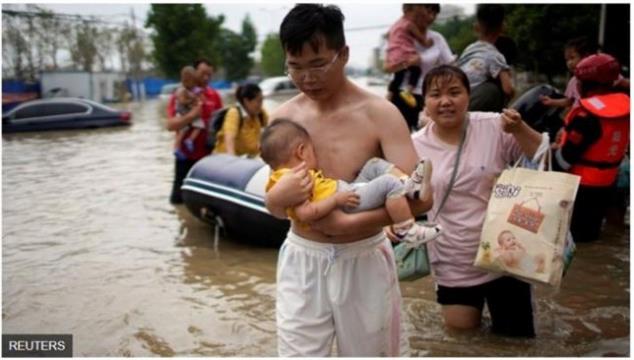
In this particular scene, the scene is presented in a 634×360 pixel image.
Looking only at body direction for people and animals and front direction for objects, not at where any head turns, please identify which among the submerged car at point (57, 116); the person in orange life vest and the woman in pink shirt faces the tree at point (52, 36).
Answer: the person in orange life vest

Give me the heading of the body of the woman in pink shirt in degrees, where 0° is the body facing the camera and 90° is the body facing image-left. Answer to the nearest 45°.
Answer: approximately 0°

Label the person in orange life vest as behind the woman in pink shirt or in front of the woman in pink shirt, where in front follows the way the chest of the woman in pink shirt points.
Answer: behind

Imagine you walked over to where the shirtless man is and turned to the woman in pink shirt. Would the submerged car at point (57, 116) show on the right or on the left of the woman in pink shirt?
left

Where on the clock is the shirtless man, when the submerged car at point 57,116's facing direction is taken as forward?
The shirtless man is roughly at 9 o'clock from the submerged car.

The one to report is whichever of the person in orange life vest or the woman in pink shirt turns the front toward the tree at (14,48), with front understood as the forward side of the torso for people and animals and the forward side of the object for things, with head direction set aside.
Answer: the person in orange life vest

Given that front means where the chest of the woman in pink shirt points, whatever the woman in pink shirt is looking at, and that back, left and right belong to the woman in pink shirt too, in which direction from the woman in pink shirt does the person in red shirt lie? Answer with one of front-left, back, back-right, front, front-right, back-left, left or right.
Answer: back-right

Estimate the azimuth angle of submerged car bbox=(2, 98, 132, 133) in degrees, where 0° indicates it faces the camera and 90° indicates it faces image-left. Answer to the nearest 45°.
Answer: approximately 90°

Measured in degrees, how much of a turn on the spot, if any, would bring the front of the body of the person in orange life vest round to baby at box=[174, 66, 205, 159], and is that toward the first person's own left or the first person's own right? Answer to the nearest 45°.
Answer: approximately 45° to the first person's own left

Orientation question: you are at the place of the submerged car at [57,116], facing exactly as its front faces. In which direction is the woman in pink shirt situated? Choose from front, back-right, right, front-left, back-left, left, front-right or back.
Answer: left

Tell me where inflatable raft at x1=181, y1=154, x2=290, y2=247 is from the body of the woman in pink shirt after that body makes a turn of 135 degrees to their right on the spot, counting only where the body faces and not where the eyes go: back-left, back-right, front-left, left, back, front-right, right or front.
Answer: front

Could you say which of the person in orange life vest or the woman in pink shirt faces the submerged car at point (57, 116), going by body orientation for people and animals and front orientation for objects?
the person in orange life vest
